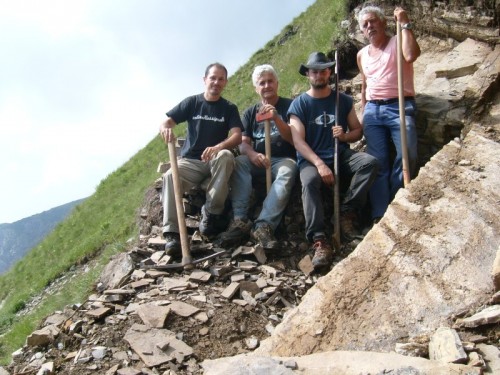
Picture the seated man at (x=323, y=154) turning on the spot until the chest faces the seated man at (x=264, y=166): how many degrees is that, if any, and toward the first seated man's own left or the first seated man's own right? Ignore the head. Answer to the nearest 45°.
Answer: approximately 90° to the first seated man's own right

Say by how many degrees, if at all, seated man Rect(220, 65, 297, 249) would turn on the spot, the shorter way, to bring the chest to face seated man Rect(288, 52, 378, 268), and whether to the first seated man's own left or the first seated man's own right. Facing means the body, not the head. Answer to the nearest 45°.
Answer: approximately 90° to the first seated man's own left

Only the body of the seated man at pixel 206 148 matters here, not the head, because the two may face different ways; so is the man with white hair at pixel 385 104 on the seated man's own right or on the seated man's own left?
on the seated man's own left

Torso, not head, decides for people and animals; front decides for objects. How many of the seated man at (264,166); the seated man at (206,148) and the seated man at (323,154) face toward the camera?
3

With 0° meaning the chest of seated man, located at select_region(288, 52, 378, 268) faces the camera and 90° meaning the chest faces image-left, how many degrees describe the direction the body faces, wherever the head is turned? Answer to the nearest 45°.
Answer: approximately 0°

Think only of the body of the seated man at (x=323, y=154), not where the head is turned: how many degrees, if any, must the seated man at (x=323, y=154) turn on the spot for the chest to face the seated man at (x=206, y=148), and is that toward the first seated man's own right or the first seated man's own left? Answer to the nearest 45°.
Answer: approximately 90° to the first seated man's own right

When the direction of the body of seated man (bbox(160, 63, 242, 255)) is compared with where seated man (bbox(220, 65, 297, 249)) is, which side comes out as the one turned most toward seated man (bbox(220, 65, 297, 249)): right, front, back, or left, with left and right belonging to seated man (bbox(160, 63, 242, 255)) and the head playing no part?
left

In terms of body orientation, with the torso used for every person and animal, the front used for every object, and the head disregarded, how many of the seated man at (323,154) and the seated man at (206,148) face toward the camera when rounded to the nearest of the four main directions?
2

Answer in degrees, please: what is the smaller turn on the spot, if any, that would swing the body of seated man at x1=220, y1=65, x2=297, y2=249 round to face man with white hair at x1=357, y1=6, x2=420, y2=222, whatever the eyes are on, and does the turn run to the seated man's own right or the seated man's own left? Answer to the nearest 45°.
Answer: approximately 90° to the seated man's own left
